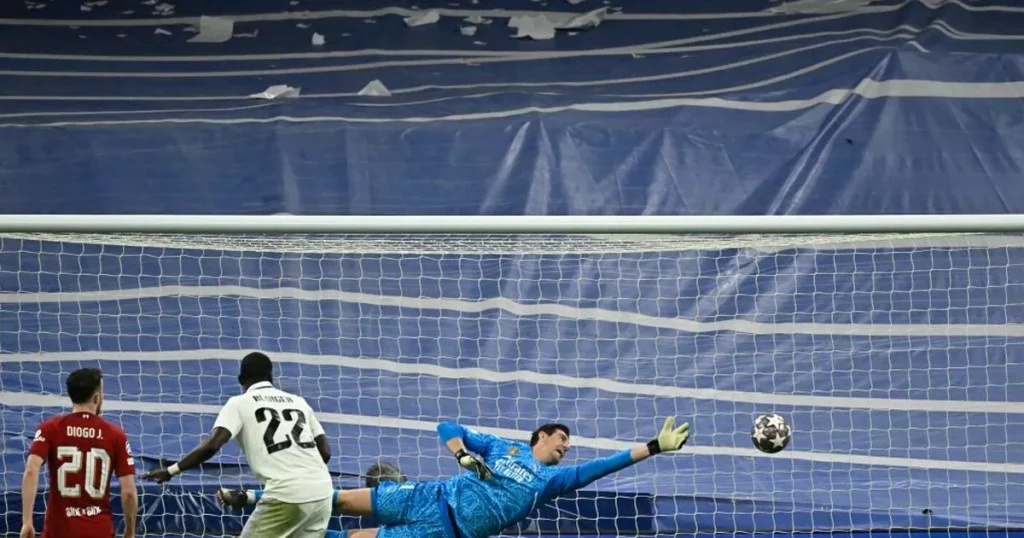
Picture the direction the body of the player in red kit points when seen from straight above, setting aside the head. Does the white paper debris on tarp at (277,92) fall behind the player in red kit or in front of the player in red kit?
in front

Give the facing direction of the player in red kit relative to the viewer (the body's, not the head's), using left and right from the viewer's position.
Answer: facing away from the viewer

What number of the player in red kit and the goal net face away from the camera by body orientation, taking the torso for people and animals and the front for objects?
1

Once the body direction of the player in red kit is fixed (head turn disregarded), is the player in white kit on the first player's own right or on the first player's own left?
on the first player's own right

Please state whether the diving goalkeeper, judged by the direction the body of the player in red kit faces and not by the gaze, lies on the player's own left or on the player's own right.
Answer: on the player's own right

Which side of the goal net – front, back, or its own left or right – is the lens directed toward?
front

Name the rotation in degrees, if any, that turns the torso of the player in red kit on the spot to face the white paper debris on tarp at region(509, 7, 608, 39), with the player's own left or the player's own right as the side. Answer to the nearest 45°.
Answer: approximately 45° to the player's own right

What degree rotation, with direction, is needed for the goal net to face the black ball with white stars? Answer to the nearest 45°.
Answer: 0° — it already faces it

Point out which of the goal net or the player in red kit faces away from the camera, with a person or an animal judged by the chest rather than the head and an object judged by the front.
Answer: the player in red kit

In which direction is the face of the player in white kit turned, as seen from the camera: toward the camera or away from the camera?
away from the camera
